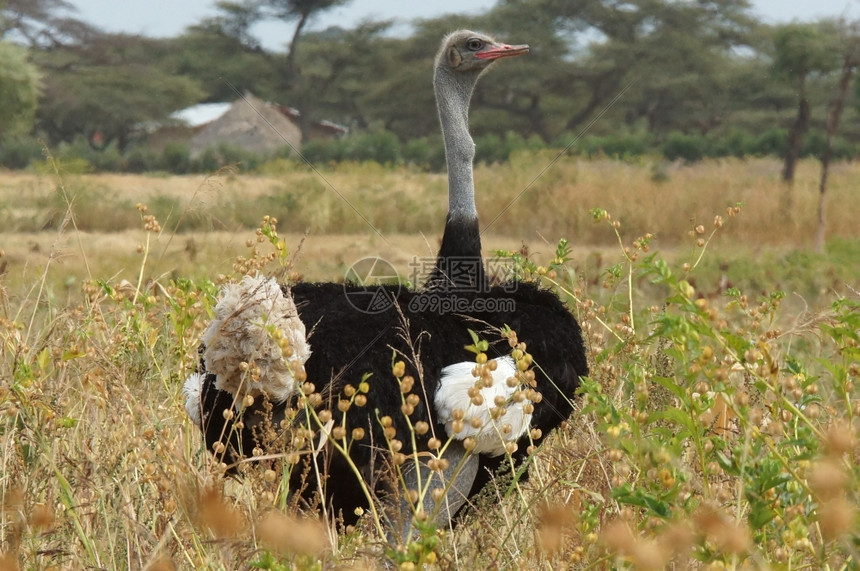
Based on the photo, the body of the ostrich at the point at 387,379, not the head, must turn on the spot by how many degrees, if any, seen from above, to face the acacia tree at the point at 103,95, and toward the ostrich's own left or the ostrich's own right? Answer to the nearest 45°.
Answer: approximately 45° to the ostrich's own left

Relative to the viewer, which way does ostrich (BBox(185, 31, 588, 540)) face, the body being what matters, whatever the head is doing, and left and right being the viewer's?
facing away from the viewer and to the right of the viewer

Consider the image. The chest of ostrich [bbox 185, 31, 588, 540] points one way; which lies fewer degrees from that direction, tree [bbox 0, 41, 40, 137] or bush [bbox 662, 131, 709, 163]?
the bush

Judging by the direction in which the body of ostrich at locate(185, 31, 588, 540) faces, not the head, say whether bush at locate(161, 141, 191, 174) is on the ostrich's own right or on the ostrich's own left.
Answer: on the ostrich's own left

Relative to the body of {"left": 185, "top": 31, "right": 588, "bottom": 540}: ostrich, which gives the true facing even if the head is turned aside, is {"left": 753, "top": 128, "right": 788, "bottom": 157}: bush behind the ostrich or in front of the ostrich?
in front

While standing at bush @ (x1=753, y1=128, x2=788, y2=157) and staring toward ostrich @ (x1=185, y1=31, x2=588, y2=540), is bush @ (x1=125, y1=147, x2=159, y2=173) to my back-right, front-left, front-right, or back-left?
front-right
